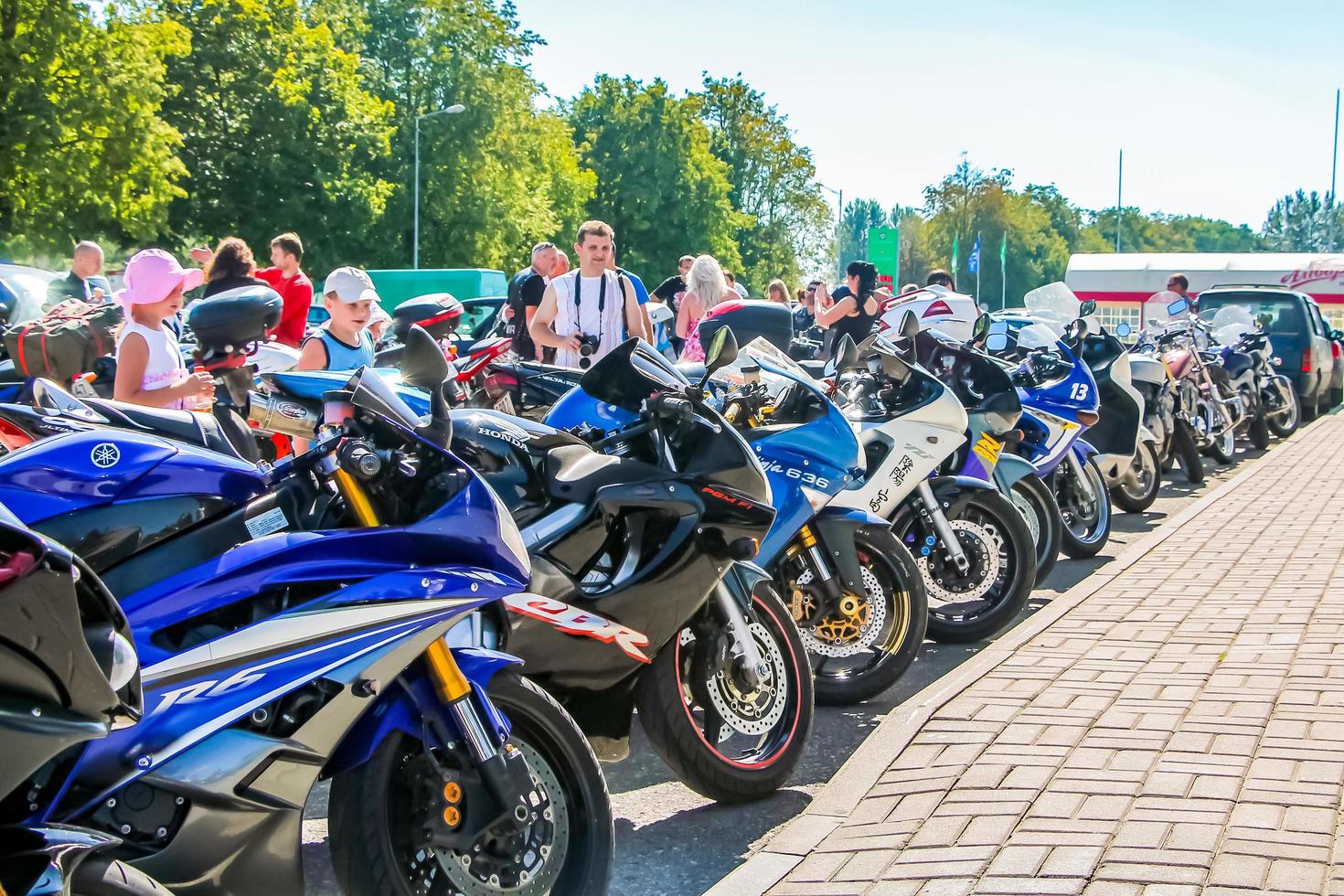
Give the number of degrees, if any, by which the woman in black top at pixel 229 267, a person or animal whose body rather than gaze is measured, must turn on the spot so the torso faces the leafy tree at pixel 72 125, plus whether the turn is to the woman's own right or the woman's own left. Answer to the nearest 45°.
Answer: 0° — they already face it

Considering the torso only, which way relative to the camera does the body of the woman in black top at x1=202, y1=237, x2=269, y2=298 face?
away from the camera

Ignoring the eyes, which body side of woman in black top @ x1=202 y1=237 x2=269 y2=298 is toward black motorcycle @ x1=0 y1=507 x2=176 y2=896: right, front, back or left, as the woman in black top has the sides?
back

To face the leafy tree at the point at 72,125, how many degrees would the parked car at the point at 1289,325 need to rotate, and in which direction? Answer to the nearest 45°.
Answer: approximately 90° to its left

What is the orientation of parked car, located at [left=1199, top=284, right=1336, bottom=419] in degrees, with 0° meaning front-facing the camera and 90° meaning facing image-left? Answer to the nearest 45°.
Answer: approximately 180°

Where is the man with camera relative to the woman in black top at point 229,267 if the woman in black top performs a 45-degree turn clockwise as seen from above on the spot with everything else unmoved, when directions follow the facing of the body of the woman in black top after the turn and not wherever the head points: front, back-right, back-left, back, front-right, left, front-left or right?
front-right

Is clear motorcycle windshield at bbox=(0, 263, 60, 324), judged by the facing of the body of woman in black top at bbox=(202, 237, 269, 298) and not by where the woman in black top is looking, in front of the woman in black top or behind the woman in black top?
in front

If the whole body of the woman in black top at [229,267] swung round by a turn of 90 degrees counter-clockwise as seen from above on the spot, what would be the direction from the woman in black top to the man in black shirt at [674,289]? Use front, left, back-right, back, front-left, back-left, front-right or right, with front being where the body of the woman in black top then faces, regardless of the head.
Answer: back-right

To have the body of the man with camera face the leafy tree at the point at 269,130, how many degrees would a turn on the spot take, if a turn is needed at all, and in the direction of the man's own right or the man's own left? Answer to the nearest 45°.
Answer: approximately 180°

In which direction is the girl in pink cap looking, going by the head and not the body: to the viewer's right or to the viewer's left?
to the viewer's right

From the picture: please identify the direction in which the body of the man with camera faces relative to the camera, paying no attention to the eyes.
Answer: toward the camera

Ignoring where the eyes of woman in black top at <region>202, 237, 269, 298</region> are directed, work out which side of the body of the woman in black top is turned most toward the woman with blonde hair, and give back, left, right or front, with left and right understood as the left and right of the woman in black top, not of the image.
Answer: right

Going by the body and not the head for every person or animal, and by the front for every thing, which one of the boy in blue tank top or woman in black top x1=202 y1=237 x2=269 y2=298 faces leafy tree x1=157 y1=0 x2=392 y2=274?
the woman in black top
